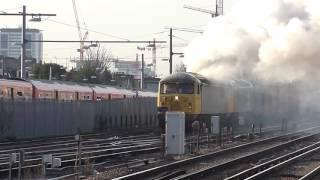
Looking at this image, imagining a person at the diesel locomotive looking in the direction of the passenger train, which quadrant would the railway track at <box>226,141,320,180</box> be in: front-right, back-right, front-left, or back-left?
back-left

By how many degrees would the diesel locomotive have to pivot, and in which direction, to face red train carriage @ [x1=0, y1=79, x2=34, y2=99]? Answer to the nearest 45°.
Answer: approximately 45° to its right

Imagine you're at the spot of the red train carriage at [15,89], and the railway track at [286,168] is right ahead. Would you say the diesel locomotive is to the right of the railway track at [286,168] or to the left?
left

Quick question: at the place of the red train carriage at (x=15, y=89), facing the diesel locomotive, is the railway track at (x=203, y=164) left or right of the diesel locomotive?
right

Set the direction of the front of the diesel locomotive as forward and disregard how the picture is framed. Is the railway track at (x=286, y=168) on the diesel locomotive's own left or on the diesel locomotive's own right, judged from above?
on the diesel locomotive's own left

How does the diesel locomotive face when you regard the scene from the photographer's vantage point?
facing the viewer and to the left of the viewer

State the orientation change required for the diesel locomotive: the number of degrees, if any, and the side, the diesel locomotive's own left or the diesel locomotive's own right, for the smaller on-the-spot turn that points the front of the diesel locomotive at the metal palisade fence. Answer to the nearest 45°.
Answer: approximately 45° to the diesel locomotive's own right
